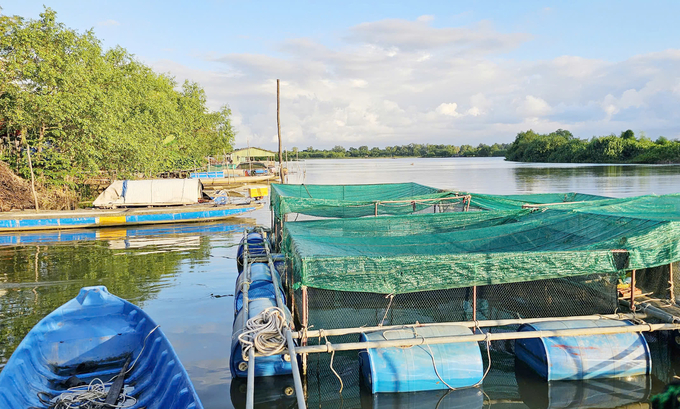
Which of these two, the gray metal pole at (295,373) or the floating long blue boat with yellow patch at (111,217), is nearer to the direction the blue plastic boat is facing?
the floating long blue boat with yellow patch

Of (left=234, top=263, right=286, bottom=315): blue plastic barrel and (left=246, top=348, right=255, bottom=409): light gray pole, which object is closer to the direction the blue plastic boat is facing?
the blue plastic barrel

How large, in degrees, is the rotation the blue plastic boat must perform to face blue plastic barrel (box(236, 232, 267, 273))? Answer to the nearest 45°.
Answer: approximately 45° to its right

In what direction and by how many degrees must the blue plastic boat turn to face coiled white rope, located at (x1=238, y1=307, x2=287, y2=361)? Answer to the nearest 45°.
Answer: approximately 135° to its right

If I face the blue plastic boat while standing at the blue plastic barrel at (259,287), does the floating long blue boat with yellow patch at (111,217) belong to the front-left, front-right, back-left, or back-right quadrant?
back-right

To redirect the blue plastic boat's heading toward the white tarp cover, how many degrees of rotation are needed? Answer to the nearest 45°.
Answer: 0° — it already faces it

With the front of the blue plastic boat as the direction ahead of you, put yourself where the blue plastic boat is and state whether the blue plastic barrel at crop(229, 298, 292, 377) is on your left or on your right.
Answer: on your right

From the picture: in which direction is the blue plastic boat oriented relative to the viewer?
away from the camera

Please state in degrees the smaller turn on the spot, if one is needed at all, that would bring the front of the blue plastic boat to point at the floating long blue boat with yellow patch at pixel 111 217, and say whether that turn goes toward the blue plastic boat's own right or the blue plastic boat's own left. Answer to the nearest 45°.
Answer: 0° — it already faces it
